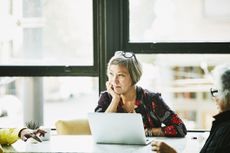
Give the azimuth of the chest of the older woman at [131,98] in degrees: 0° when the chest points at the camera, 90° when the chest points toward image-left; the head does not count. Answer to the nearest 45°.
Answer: approximately 45°

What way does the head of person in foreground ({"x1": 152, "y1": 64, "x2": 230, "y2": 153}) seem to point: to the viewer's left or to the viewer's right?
to the viewer's left

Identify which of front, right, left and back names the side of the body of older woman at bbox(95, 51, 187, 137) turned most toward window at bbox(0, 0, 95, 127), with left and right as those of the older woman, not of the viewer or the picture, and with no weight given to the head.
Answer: right

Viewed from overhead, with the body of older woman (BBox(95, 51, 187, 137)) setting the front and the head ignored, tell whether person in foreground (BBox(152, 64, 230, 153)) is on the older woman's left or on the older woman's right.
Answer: on the older woman's left

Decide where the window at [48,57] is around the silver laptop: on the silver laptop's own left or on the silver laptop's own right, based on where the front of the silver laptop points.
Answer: on the silver laptop's own left

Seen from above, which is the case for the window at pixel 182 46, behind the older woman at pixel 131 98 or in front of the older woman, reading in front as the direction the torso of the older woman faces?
behind

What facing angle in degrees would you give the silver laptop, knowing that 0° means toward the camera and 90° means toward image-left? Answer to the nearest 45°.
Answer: approximately 225°

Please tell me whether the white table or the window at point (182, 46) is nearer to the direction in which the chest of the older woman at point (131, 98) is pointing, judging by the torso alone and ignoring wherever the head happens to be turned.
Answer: the white table

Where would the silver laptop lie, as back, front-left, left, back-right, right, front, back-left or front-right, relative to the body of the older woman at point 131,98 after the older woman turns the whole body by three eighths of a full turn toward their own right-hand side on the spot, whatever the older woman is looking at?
back

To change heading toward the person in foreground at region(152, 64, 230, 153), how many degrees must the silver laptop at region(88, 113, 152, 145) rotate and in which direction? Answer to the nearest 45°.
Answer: approximately 90° to its right

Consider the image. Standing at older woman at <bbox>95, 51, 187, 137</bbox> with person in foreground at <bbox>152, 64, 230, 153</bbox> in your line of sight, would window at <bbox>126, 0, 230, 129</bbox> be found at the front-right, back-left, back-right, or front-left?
back-left
